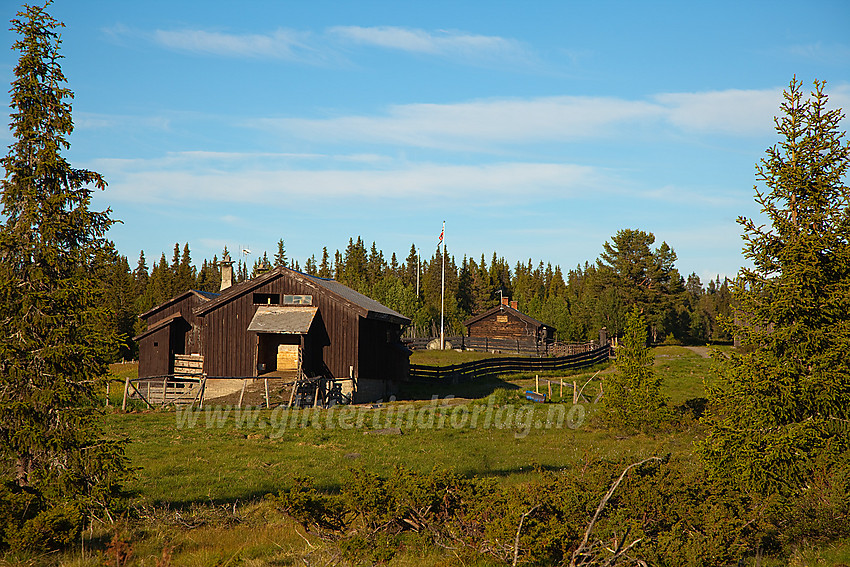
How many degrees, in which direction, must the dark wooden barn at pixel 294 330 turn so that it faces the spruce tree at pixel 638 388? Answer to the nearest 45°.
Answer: approximately 45° to its left

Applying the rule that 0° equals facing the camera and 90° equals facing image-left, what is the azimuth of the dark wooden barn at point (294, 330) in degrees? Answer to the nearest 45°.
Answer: approximately 0°

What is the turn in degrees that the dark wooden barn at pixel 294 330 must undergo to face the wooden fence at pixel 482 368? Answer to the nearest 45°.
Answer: approximately 135° to its left
